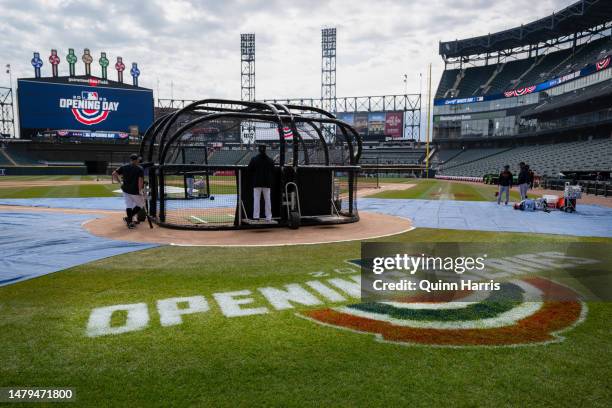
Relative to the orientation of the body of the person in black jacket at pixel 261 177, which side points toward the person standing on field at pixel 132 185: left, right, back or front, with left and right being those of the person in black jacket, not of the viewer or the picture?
left

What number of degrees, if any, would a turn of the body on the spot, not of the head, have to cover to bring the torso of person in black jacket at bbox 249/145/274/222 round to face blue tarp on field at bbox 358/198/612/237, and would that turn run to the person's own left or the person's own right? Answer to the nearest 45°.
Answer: approximately 90° to the person's own right

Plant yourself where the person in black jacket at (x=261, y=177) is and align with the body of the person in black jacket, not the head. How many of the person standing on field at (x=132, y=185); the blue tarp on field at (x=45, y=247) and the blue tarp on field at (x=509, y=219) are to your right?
1

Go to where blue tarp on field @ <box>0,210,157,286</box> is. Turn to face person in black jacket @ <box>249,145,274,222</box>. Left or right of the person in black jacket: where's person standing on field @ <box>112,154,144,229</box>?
left

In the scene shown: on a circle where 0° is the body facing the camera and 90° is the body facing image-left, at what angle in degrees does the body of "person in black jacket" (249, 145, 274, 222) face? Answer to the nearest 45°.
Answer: approximately 180°

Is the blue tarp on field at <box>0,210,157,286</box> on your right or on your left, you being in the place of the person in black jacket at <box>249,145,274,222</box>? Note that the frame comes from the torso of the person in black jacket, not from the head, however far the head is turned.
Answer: on your left

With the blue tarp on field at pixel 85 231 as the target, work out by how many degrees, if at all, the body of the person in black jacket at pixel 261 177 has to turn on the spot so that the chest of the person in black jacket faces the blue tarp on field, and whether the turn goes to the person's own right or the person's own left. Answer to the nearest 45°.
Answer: approximately 90° to the person's own left
